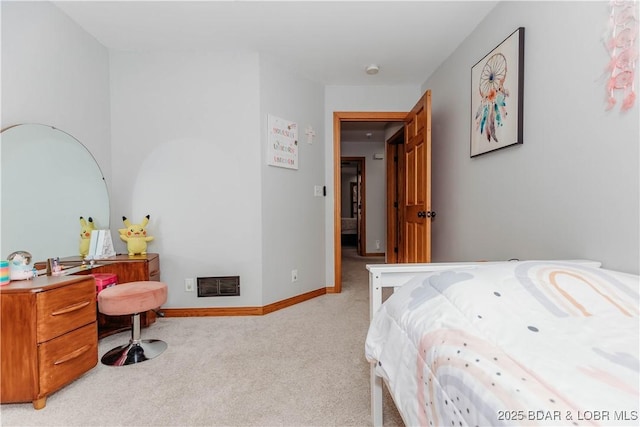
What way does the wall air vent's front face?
toward the camera

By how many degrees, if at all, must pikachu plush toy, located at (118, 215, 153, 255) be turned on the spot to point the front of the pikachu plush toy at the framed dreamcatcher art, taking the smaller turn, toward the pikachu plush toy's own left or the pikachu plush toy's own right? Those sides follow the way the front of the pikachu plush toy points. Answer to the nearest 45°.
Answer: approximately 45° to the pikachu plush toy's own left

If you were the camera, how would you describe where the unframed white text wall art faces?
facing the viewer and to the right of the viewer

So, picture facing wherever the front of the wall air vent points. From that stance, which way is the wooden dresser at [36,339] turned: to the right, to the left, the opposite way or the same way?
to the left

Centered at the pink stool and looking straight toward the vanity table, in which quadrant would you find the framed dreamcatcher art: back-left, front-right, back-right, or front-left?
back-right

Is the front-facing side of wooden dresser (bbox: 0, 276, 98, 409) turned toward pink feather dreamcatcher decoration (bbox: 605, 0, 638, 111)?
yes

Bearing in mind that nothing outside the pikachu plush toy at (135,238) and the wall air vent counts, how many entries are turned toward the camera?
2

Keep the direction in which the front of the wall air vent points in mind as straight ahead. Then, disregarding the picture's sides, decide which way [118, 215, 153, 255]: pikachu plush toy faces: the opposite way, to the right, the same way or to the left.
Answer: the same way

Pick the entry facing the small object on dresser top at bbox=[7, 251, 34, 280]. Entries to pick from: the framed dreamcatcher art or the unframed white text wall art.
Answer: the framed dreamcatcher art

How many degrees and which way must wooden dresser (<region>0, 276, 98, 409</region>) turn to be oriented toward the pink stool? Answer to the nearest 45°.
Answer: approximately 90° to its left

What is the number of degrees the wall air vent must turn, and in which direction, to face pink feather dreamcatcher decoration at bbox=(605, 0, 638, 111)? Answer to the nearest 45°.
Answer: approximately 45° to its left

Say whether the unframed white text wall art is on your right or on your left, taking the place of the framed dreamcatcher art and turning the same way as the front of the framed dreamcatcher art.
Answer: on your right

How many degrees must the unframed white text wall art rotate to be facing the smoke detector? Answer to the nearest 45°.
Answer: approximately 45° to its left
